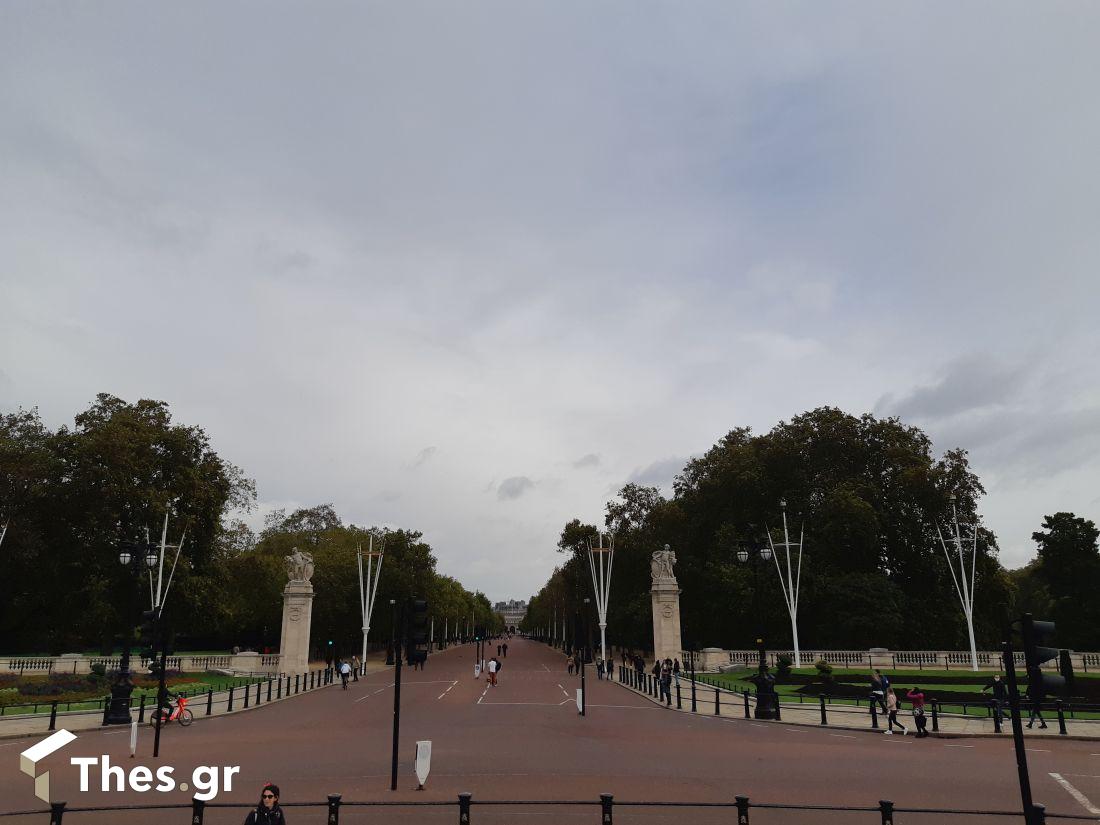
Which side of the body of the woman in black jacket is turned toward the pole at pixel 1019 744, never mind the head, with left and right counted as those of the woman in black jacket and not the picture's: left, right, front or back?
left

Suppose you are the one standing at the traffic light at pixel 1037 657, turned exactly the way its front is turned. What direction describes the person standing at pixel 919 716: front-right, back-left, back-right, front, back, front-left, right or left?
left

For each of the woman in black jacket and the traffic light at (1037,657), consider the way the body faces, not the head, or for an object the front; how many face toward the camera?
1

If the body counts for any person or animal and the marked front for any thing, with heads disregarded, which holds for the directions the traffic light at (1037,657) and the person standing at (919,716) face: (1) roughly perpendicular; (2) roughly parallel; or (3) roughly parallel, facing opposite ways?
roughly parallel, facing opposite ways

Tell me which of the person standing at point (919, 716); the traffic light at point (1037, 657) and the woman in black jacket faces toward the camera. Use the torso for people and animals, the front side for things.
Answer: the woman in black jacket

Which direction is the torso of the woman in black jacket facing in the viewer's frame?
toward the camera

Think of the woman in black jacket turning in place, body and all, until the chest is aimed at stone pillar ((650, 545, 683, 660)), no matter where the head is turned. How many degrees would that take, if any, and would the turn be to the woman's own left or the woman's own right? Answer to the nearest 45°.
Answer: approximately 135° to the woman's own left

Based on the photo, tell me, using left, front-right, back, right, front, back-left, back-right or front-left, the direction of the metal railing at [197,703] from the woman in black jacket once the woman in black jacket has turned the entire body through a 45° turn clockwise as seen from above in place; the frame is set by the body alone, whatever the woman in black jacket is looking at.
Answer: back-right

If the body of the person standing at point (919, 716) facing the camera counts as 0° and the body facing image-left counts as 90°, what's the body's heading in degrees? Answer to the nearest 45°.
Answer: approximately 90°
